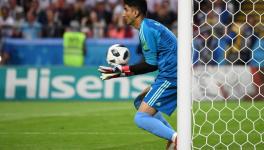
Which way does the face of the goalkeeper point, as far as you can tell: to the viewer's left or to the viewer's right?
to the viewer's left

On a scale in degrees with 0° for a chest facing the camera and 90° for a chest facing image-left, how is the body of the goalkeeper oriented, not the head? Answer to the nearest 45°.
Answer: approximately 90°

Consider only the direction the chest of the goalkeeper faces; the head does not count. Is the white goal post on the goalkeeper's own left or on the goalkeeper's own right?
on the goalkeeper's own left
